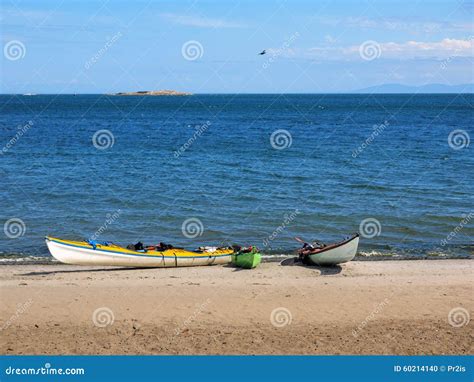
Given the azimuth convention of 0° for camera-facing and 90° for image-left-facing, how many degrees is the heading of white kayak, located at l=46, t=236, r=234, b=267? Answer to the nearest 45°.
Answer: approximately 90°

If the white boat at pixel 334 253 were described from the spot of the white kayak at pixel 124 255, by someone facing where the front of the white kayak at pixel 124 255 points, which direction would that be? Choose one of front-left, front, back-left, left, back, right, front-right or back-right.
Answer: back
